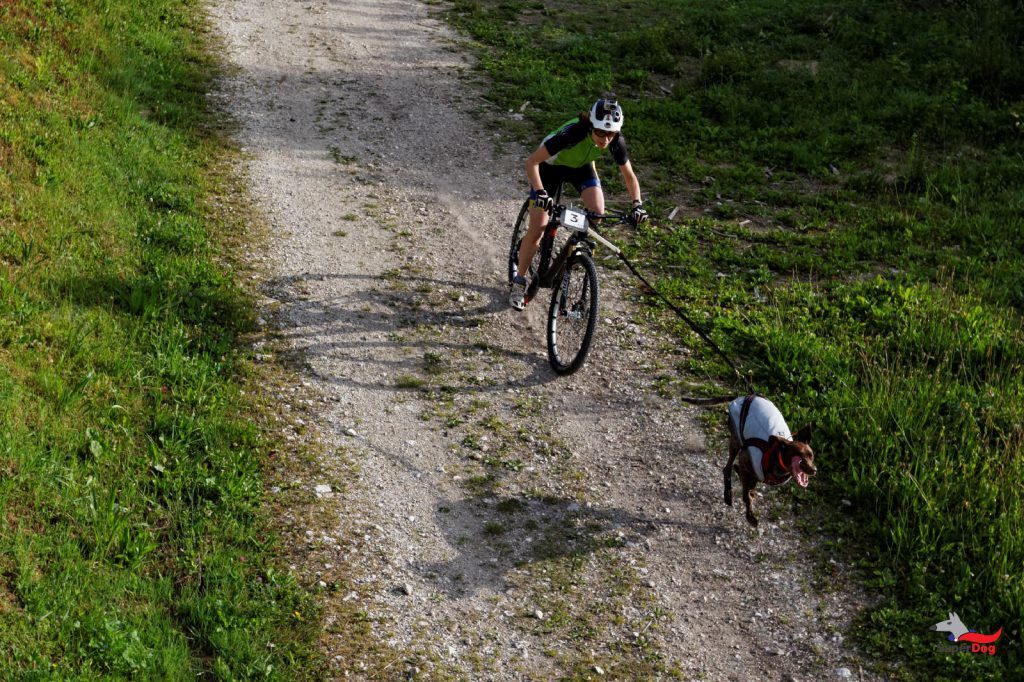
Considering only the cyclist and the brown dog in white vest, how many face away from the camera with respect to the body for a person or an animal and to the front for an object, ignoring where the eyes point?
0

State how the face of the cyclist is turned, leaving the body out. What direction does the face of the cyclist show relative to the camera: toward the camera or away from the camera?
toward the camera

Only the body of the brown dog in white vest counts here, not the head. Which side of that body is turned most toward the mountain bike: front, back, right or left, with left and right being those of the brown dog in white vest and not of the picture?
back

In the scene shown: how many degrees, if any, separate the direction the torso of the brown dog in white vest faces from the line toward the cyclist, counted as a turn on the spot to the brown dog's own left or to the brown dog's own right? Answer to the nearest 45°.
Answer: approximately 180°

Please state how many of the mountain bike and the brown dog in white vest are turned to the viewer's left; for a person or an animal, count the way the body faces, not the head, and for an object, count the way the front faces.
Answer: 0

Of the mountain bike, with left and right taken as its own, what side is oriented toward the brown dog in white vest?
front

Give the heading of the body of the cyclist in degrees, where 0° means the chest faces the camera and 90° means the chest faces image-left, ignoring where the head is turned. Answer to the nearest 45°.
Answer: approximately 315°

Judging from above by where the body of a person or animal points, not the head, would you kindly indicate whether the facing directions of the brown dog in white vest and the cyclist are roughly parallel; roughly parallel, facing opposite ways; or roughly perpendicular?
roughly parallel

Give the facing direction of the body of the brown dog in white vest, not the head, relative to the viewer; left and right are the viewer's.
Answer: facing the viewer and to the right of the viewer

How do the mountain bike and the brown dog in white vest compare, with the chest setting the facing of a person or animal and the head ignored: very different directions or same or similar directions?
same or similar directions
